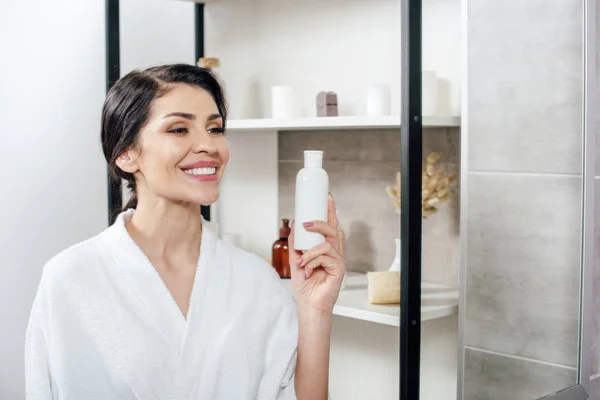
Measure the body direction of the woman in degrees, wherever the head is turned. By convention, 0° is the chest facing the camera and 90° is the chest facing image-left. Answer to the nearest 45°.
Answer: approximately 315°

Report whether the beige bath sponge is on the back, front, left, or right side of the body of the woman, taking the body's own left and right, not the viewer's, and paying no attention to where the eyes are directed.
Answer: left

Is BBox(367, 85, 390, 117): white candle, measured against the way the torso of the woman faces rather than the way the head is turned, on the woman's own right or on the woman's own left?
on the woman's own left

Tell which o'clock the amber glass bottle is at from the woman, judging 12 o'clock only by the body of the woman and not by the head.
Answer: The amber glass bottle is roughly at 8 o'clock from the woman.

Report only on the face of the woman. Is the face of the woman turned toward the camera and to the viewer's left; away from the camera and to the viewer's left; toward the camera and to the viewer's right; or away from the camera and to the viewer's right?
toward the camera and to the viewer's right
